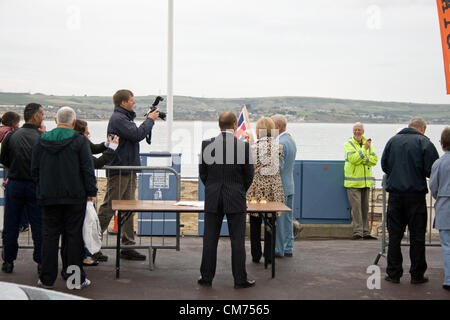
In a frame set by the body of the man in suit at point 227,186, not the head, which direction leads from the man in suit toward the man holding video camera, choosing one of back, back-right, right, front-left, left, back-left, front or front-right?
front-left

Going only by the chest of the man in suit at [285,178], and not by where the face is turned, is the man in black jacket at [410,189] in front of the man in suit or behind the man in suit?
behind

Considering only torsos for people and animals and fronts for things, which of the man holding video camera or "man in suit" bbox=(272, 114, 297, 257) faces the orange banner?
the man holding video camera

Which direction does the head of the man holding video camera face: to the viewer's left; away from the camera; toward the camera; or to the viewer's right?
to the viewer's right

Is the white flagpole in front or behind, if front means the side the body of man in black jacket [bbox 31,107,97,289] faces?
in front

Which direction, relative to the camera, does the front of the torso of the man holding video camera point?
to the viewer's right

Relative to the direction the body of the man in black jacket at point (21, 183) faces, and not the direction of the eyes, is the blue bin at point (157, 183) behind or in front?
in front

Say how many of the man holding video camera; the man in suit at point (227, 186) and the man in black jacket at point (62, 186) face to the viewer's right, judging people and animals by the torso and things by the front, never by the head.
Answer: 1

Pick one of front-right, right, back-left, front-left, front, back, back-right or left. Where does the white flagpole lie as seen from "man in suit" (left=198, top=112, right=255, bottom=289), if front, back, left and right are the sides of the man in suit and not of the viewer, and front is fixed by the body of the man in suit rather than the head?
front

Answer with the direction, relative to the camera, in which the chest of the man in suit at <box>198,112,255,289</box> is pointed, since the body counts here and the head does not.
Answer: away from the camera

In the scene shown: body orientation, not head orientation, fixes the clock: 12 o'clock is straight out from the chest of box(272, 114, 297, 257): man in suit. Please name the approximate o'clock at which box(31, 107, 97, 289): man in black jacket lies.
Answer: The man in black jacket is roughly at 9 o'clock from the man in suit.

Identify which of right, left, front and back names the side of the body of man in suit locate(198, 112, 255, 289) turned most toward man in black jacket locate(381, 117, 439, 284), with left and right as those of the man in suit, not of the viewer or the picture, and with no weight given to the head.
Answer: right

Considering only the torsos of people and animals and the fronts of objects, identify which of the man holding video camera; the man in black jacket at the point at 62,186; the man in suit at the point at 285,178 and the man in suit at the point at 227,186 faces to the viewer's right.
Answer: the man holding video camera

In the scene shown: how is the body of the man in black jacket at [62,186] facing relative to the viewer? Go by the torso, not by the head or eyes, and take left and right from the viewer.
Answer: facing away from the viewer

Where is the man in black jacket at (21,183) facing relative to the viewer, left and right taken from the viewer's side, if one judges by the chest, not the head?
facing away from the viewer and to the right of the viewer

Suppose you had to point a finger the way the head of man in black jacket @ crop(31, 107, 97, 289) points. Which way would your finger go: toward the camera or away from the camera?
away from the camera

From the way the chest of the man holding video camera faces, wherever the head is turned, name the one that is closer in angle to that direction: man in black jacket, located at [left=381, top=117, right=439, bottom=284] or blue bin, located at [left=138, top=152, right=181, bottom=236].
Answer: the man in black jacket

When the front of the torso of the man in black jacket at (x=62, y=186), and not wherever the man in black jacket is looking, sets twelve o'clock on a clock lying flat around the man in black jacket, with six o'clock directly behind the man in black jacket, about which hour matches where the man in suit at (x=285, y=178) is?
The man in suit is roughly at 2 o'clock from the man in black jacket.

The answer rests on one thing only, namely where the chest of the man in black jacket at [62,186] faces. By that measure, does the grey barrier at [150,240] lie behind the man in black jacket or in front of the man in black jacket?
in front
